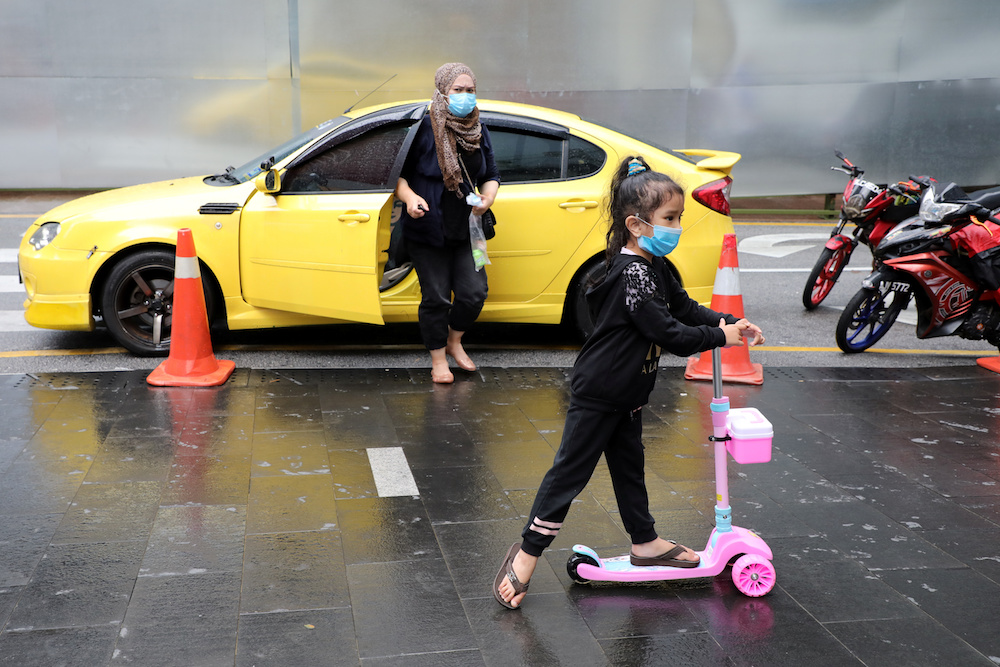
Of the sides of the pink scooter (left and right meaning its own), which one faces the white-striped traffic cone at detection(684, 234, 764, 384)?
left

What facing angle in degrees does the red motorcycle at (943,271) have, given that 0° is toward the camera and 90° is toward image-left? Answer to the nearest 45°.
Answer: approximately 45°

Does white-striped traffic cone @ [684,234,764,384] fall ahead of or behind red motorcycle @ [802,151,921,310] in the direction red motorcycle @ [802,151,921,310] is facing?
ahead

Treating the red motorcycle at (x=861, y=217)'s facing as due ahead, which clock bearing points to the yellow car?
The yellow car is roughly at 12 o'clock from the red motorcycle.

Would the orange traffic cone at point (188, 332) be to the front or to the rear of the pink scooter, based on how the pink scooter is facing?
to the rear

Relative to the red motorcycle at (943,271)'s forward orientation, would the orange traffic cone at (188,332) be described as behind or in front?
in front

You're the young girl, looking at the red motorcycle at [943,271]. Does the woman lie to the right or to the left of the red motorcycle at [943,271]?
left

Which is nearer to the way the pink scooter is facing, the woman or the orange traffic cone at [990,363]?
the orange traffic cone

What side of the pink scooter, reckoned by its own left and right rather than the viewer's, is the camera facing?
right

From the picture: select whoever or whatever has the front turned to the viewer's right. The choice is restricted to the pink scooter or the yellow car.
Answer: the pink scooter

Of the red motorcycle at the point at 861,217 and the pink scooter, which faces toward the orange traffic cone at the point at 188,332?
the red motorcycle

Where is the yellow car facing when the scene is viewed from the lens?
facing to the left of the viewer

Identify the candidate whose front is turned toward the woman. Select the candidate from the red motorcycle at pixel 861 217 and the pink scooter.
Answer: the red motorcycle

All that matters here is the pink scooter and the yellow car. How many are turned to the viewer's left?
1

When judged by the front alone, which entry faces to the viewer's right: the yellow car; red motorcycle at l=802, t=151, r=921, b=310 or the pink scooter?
the pink scooter

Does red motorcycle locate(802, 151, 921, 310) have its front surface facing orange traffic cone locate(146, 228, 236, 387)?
yes

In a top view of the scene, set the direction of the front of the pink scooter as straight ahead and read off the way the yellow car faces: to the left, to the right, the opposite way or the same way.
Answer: the opposite way
